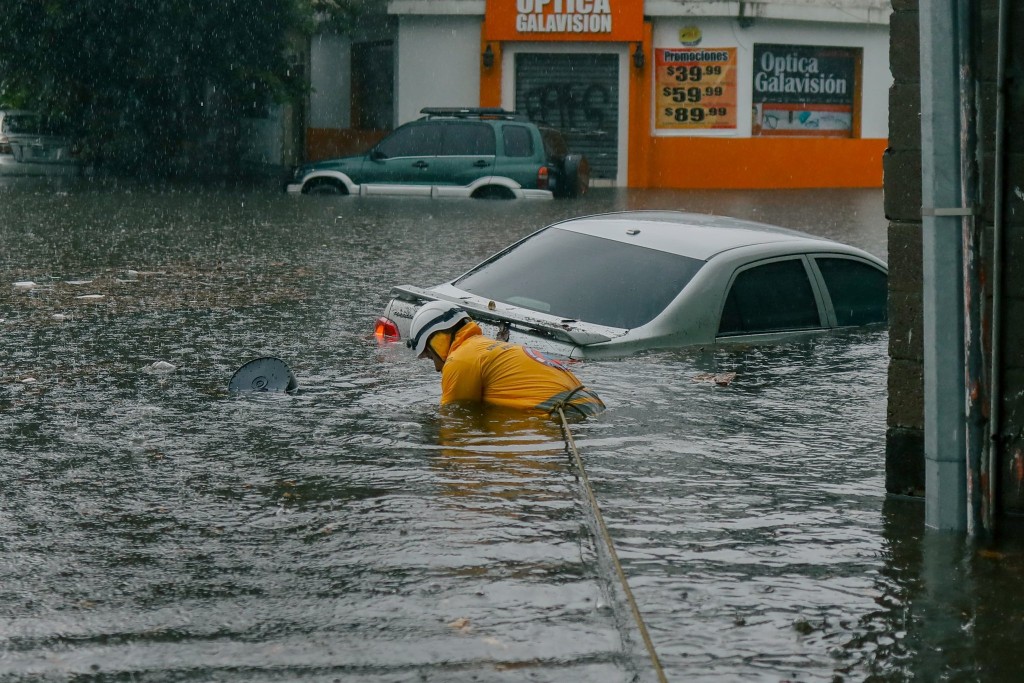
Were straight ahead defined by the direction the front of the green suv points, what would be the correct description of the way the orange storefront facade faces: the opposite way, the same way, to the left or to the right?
to the left

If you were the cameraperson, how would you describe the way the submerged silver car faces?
facing away from the viewer and to the right of the viewer

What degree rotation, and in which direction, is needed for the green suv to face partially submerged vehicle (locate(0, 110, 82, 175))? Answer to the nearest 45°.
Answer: approximately 45° to its right

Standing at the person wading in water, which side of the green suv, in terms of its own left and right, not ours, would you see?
left

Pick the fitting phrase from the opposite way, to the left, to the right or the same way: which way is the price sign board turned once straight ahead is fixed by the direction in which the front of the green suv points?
to the left

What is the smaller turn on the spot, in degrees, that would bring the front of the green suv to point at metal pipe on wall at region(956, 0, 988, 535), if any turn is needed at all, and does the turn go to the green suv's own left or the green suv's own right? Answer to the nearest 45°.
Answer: approximately 90° to the green suv's own left

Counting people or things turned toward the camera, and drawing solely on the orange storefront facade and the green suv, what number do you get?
1

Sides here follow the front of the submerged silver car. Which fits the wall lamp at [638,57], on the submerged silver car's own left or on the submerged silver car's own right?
on the submerged silver car's own left

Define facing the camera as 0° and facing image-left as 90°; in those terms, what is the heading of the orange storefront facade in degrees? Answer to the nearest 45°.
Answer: approximately 0°

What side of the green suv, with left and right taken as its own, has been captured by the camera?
left
